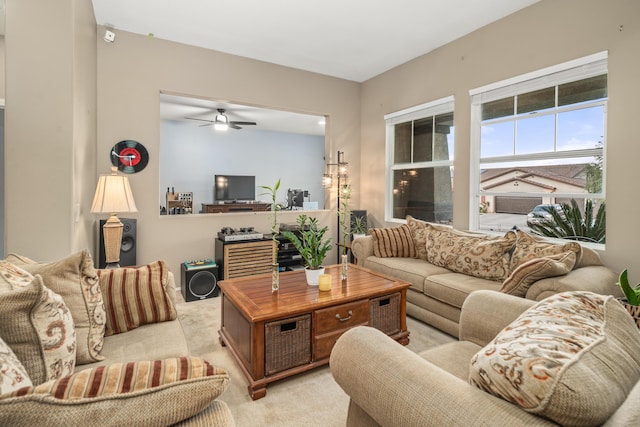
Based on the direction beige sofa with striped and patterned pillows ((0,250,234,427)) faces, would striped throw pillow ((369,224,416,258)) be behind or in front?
in front

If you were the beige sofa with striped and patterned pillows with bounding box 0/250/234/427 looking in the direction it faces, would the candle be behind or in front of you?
in front

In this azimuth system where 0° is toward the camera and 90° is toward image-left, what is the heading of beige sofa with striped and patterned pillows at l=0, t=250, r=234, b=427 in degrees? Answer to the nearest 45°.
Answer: approximately 270°

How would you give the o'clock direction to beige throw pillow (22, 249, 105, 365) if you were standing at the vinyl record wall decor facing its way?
The beige throw pillow is roughly at 12 o'clock from the vinyl record wall decor.

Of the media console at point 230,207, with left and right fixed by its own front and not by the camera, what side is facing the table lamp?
front

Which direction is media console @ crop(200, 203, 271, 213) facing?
toward the camera

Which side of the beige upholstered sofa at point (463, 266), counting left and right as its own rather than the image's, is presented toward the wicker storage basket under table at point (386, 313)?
front

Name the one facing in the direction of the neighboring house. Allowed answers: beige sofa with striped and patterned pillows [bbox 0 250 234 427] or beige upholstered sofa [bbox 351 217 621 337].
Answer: beige sofa with striped and patterned pillows [bbox 0 250 234 427]

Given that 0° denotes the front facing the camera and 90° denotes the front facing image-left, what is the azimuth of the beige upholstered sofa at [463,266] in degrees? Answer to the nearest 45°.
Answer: approximately 45°

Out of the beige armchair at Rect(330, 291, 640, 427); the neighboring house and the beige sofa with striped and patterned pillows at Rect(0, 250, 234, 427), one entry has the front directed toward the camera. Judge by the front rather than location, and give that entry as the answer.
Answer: the neighboring house

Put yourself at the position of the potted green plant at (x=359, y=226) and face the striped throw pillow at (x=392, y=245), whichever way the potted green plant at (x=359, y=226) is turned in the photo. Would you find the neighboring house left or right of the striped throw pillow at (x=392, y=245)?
left

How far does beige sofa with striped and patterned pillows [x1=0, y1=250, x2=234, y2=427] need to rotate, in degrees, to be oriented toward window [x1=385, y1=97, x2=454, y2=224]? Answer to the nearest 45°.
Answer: approximately 45° to its left

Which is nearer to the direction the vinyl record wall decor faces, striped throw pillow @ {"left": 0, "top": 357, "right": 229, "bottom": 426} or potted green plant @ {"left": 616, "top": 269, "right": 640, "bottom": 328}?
the striped throw pillow

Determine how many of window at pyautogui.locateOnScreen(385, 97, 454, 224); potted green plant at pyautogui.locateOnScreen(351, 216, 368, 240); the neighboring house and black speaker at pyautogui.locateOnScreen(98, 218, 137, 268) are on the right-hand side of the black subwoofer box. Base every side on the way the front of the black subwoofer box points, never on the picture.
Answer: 1

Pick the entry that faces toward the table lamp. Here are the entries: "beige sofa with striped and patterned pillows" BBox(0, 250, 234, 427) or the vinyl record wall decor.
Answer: the vinyl record wall decor

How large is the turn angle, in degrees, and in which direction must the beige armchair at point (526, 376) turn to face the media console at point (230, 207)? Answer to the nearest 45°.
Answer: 0° — it already faces it
